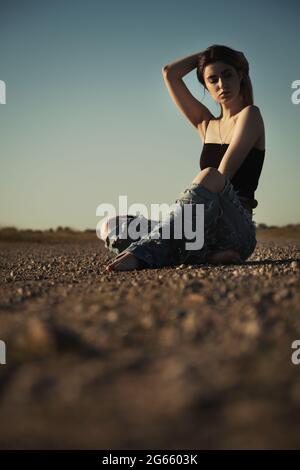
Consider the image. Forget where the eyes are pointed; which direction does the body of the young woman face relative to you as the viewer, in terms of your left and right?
facing the viewer and to the left of the viewer
